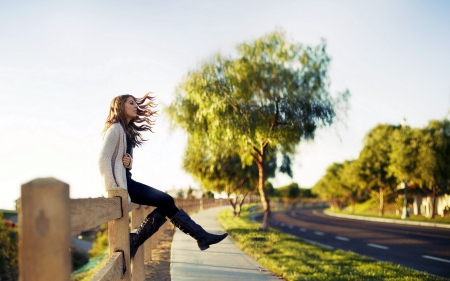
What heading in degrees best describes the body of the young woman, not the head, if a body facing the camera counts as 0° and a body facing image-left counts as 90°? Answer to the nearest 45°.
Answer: approximately 270°

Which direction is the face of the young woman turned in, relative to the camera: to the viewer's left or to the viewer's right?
to the viewer's right

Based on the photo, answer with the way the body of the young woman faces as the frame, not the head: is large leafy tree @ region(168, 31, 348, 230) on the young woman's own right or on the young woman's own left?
on the young woman's own left
